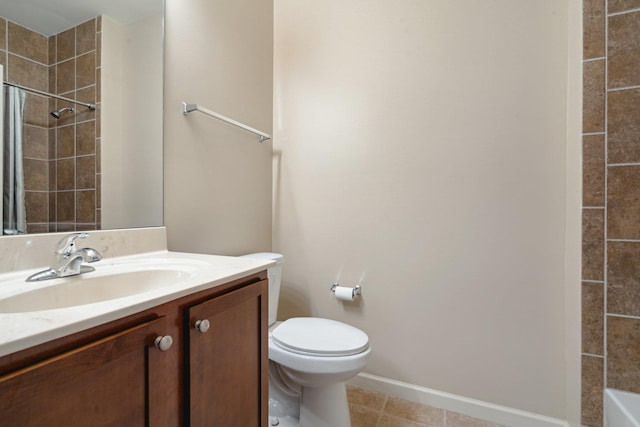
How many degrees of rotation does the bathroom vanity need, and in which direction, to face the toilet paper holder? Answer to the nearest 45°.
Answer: approximately 90° to its left

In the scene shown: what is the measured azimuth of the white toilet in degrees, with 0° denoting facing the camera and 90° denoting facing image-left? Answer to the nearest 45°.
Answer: approximately 315°

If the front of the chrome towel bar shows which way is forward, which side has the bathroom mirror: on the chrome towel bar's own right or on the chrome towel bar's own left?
on the chrome towel bar's own right

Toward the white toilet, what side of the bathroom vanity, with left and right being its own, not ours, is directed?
left

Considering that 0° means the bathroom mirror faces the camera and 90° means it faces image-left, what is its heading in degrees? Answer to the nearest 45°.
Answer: approximately 315°
